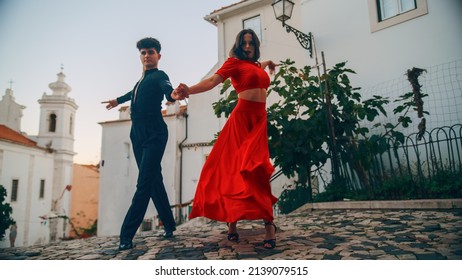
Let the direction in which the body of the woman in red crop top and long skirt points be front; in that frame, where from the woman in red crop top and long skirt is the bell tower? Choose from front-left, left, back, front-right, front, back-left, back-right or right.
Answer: back

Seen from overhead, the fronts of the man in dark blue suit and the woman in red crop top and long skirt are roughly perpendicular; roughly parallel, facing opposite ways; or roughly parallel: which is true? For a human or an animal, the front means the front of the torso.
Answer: roughly perpendicular

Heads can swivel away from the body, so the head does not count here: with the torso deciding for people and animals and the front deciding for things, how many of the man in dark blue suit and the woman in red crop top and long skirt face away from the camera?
0

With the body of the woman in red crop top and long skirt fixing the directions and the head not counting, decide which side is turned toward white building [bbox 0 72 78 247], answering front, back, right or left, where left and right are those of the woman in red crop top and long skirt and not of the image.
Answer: back

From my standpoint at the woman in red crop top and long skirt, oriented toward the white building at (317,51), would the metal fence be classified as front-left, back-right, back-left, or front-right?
front-right

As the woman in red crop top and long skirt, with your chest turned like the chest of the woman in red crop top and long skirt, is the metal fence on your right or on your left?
on your left

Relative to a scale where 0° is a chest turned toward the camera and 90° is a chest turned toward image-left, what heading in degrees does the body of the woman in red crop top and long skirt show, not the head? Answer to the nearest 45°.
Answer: approximately 315°
